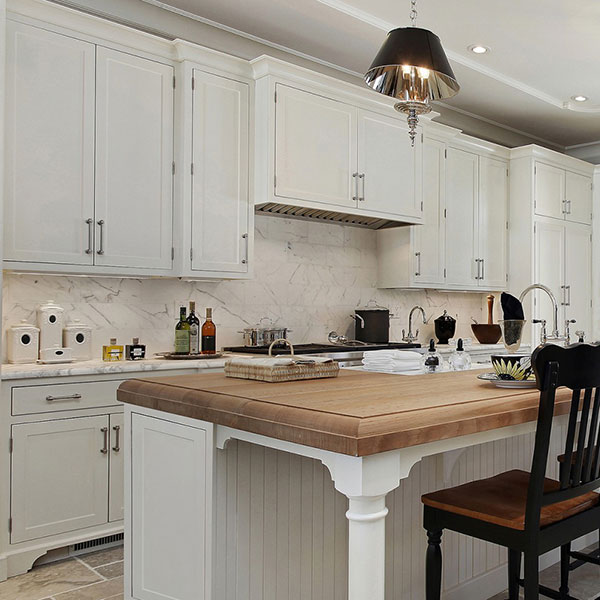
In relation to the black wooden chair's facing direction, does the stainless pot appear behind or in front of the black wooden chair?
in front

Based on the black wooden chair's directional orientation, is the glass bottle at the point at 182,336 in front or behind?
in front

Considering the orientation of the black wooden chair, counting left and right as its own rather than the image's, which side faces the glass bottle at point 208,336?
front

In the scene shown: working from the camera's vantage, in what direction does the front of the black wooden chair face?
facing away from the viewer and to the left of the viewer

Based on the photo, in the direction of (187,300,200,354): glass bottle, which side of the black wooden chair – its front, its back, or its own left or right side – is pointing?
front

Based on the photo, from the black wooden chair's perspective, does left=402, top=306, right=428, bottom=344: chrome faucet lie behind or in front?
in front
